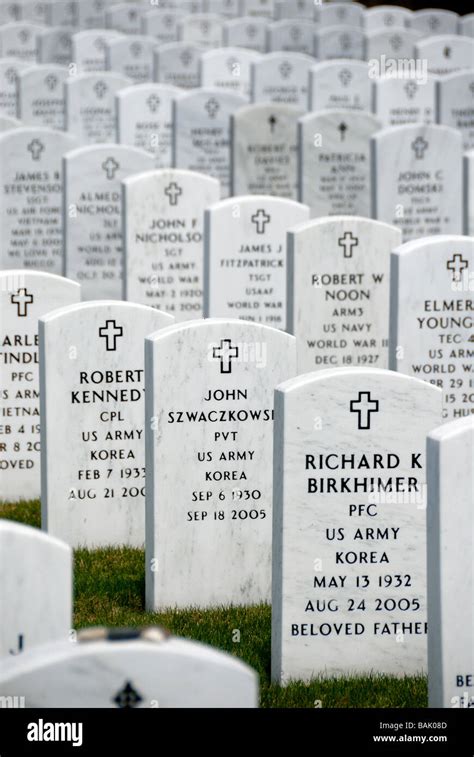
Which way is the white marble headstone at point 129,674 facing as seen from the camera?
toward the camera

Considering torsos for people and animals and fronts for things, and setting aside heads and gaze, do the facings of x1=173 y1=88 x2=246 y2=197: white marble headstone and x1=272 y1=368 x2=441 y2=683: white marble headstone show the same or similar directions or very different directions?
same or similar directions

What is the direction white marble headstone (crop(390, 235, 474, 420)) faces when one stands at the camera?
facing the viewer

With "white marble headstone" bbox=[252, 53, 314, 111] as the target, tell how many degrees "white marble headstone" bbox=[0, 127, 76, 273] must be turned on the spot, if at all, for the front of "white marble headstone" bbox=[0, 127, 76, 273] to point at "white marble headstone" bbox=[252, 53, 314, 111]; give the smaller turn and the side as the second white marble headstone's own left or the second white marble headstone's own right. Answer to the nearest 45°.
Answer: approximately 135° to the second white marble headstone's own left

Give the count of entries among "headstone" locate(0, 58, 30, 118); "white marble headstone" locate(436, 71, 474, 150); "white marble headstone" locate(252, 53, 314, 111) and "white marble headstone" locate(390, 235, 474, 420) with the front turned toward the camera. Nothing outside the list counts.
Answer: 4

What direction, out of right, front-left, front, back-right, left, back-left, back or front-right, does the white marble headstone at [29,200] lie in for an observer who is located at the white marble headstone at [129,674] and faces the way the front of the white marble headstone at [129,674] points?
back

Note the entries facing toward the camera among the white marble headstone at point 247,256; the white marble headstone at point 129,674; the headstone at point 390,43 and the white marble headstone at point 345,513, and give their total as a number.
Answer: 4

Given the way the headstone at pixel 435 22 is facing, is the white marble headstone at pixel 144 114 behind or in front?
in front

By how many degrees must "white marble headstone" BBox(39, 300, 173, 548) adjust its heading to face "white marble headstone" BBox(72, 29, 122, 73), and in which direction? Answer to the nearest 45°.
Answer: approximately 180°

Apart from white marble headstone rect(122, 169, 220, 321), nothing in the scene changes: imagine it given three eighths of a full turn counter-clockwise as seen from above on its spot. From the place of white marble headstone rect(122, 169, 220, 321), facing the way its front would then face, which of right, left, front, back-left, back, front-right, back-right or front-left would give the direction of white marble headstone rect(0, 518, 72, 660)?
back-right

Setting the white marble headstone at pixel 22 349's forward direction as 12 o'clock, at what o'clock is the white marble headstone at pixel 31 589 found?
the white marble headstone at pixel 31 589 is roughly at 12 o'clock from the white marble headstone at pixel 22 349.

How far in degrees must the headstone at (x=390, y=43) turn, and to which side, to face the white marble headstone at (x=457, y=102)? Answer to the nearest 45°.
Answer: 0° — it already faces it

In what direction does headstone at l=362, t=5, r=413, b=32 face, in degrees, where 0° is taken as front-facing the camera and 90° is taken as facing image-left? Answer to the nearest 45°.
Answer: approximately 0°

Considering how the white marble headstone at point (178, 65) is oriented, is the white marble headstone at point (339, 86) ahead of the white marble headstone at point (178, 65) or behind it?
ahead

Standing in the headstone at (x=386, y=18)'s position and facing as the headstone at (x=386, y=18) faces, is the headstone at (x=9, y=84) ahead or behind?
ahead

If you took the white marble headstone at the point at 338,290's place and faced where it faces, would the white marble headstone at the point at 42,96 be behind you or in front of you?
behind

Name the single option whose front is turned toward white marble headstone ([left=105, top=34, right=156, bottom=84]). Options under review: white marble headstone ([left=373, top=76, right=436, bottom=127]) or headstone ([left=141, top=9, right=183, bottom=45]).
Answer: the headstone

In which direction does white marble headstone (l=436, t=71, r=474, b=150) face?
toward the camera

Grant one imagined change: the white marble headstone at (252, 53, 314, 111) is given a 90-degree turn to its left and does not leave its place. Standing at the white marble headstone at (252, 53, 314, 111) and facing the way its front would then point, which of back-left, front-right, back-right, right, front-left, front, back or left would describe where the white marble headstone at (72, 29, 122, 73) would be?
back-left

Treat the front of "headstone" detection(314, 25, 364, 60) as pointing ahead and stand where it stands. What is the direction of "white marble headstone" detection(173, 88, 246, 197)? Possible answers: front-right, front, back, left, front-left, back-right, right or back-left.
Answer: front
